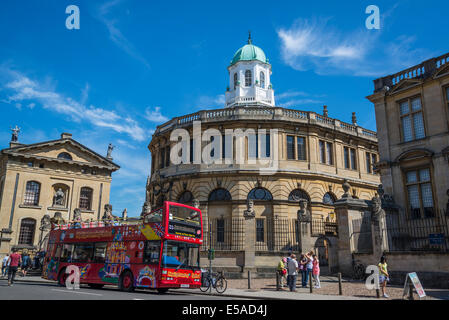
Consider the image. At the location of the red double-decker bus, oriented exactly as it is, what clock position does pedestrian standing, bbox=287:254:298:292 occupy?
The pedestrian standing is roughly at 11 o'clock from the red double-decker bus.

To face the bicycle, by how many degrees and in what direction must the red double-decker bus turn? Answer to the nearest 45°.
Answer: approximately 45° to its left

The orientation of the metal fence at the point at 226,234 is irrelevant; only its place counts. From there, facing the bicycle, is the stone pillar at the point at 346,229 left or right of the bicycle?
left

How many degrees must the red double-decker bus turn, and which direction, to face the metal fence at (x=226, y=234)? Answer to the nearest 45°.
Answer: approximately 90° to its left

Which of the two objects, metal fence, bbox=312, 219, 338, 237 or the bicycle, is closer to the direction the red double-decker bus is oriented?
the bicycle

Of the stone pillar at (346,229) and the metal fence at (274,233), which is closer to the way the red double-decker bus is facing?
the stone pillar

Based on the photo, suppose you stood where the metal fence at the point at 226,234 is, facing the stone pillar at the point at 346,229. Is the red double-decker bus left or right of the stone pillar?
right

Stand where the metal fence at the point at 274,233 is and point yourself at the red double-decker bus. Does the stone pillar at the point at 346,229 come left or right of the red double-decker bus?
left

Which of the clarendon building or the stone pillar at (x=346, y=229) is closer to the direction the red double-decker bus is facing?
the stone pillar

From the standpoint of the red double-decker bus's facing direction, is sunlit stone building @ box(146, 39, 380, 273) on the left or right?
on its left

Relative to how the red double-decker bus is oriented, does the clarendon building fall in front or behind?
behind

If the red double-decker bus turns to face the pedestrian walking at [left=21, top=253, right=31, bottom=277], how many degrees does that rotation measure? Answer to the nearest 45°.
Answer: approximately 180°

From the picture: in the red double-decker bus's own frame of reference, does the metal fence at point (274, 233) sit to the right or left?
on its left

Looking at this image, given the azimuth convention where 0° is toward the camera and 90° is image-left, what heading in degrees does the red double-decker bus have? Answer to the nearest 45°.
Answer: approximately 315°
